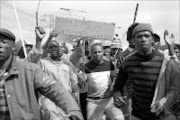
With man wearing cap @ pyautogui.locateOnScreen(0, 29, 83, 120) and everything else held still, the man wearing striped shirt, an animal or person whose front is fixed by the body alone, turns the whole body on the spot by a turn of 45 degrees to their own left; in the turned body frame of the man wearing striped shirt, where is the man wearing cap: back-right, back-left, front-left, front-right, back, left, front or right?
right

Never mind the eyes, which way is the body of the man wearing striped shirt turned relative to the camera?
toward the camera

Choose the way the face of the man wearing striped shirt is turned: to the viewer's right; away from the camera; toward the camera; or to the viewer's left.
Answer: toward the camera
